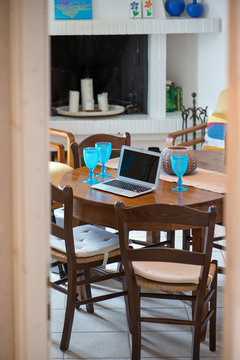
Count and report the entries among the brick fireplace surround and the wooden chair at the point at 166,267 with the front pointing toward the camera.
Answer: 1

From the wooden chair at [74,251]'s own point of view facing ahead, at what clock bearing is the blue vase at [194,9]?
The blue vase is roughly at 11 o'clock from the wooden chair.

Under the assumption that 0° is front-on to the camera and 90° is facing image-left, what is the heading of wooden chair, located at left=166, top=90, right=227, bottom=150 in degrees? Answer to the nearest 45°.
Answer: approximately 45°

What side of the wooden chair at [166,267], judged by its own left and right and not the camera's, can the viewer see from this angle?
back

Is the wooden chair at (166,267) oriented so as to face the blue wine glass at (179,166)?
yes

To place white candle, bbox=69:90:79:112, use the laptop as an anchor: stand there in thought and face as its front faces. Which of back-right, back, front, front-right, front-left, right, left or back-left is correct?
back-right

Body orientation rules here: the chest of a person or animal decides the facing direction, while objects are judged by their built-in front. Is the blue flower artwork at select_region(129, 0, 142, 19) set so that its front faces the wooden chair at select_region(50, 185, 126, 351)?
yes

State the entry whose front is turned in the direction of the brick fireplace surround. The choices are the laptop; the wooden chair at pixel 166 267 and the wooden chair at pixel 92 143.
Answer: the wooden chair at pixel 166 267

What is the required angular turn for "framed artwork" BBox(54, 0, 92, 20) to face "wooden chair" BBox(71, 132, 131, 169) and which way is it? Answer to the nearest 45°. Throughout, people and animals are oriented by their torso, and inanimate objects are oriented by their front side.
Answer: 0° — it already faces it

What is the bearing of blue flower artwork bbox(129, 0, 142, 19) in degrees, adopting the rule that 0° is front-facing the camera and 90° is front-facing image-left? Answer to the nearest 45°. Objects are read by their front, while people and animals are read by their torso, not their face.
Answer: approximately 0°

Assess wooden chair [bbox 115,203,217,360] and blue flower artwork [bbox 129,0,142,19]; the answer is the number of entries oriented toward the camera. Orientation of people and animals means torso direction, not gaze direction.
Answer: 1

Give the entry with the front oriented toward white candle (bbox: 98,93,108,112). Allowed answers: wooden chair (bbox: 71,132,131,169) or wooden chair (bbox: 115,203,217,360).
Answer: wooden chair (bbox: 115,203,217,360)
